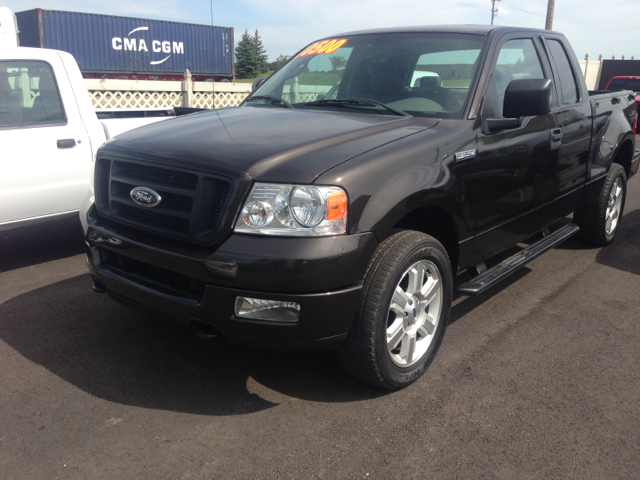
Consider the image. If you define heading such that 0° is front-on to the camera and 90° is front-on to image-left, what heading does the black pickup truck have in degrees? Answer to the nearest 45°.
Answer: approximately 45°

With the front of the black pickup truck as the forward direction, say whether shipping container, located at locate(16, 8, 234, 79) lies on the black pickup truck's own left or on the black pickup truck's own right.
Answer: on the black pickup truck's own right

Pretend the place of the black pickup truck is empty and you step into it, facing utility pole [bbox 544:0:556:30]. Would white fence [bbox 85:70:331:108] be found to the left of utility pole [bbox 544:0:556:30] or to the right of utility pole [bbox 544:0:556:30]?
left

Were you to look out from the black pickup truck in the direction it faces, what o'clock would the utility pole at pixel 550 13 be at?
The utility pole is roughly at 5 o'clock from the black pickup truck.

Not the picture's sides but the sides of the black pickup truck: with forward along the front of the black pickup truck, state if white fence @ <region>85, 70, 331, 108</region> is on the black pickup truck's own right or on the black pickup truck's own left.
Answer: on the black pickup truck's own right

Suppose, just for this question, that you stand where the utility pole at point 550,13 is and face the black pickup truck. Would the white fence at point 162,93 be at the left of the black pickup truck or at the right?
right
